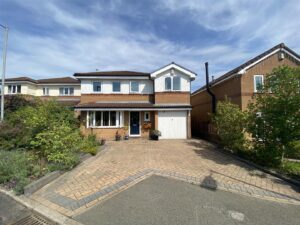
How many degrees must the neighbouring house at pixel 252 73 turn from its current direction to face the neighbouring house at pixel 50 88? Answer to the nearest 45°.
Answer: approximately 90° to its right

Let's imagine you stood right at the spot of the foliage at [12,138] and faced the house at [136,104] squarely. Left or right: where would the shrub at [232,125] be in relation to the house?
right

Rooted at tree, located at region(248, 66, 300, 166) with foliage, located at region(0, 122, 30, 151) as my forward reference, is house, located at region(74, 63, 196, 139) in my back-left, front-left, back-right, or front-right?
front-right

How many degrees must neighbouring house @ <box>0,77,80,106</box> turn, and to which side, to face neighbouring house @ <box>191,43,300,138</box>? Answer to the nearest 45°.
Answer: approximately 45° to its left

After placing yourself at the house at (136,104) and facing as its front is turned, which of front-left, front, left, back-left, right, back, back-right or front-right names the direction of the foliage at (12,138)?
front-right

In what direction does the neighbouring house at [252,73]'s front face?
toward the camera

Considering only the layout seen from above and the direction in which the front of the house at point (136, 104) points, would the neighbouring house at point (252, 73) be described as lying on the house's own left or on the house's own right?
on the house's own left

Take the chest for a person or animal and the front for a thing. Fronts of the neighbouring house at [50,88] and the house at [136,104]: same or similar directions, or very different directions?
same or similar directions

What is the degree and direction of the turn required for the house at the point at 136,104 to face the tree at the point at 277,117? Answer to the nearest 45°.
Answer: approximately 45° to its left

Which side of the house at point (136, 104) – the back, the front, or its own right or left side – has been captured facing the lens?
front

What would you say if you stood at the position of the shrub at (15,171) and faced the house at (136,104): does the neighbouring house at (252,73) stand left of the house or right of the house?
right

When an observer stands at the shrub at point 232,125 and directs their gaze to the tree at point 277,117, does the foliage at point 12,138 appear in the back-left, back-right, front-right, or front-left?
back-right

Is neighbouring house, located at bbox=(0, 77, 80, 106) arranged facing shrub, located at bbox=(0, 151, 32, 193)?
yes

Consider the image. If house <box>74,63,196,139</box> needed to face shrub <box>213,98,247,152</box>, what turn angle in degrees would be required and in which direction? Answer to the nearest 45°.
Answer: approximately 45° to its left

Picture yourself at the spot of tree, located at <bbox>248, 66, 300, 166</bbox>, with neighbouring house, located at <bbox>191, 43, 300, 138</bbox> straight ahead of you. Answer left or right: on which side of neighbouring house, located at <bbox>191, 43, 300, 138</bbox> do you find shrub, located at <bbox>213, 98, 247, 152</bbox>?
left

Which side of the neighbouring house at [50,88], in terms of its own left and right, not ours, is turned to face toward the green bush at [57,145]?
front
